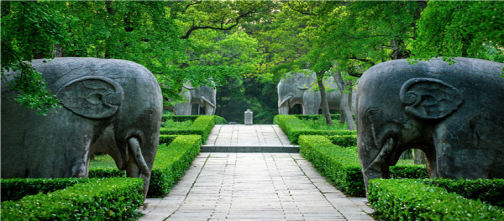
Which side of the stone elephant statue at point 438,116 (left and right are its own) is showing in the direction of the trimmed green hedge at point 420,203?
left

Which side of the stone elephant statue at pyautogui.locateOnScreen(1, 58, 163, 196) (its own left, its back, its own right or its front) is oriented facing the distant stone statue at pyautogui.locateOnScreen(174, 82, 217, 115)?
left

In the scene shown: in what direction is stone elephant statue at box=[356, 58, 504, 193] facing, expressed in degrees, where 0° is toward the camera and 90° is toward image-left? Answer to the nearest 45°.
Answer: approximately 90°

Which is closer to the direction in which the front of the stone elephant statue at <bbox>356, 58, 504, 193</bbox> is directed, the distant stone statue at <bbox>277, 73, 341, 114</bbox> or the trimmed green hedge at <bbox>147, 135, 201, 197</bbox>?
the trimmed green hedge

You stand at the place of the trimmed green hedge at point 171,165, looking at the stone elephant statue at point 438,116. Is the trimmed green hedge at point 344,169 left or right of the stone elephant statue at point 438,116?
left

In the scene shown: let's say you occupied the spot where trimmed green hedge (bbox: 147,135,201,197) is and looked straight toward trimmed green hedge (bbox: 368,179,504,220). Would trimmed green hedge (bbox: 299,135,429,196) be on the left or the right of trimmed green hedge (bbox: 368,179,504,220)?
left

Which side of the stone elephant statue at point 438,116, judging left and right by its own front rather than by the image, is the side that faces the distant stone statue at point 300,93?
right

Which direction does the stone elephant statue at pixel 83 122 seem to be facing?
to the viewer's right

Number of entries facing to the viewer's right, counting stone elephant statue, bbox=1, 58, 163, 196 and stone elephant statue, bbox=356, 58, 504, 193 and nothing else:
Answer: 1
